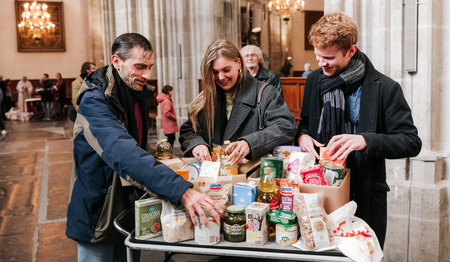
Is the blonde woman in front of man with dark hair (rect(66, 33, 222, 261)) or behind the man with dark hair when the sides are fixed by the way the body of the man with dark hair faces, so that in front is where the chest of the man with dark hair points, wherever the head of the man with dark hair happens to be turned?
in front

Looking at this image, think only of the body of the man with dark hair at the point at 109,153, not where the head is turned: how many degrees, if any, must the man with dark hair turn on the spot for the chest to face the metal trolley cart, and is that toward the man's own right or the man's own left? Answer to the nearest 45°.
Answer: approximately 45° to the man's own right

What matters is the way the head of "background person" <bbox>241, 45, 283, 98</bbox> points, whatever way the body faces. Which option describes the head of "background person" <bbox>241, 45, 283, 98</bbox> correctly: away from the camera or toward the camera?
toward the camera

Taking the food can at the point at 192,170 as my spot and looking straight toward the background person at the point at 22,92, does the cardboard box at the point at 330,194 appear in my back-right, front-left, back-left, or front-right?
back-right

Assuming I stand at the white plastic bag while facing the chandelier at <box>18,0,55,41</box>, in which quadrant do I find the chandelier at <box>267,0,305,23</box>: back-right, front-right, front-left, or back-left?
front-right

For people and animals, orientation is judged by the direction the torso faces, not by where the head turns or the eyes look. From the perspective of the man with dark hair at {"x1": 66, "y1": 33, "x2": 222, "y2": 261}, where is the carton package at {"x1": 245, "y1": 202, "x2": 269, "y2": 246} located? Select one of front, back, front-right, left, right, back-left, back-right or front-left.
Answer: front-right

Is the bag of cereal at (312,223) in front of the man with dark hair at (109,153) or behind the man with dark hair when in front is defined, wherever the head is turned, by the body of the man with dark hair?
in front

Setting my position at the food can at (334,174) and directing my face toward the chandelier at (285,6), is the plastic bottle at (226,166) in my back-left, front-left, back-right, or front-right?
front-left

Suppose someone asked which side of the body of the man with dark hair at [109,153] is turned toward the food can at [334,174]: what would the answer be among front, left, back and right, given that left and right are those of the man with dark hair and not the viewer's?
front

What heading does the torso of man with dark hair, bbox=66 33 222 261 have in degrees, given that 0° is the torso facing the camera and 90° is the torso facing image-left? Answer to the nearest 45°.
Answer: approximately 270°
